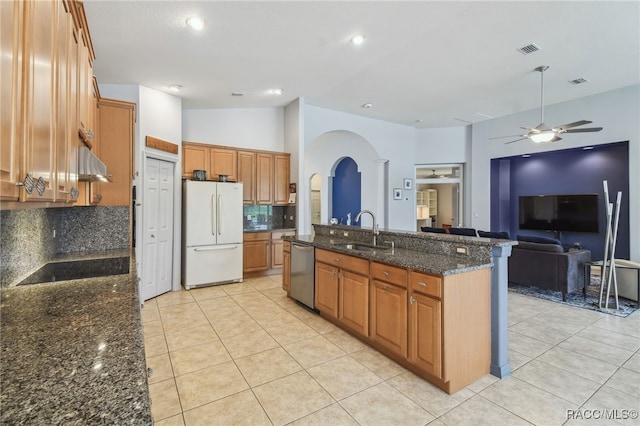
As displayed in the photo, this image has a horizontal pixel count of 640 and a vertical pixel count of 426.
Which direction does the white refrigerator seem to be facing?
toward the camera

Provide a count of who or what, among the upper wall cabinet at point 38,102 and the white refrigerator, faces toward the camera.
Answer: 1

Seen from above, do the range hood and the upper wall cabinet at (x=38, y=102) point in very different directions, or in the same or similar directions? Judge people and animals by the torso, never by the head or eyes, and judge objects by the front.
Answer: same or similar directions

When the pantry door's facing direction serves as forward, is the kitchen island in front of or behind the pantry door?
in front

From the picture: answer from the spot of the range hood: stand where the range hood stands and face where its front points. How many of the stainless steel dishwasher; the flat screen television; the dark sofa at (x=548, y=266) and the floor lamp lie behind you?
0

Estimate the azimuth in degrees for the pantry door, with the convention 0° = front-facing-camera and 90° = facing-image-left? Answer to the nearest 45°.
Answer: approximately 315°

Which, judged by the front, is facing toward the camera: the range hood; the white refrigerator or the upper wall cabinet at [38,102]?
the white refrigerator

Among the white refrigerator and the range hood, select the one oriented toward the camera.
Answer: the white refrigerator

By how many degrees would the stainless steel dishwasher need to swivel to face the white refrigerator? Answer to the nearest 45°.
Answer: approximately 90° to its right

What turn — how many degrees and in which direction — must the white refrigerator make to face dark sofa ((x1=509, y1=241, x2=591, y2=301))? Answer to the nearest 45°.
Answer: approximately 45° to its left

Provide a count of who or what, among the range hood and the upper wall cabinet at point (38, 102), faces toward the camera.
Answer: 0

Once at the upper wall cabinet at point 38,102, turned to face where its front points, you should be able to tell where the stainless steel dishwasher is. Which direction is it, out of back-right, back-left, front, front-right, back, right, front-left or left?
front-left

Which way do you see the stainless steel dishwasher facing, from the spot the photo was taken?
facing the viewer and to the left of the viewer

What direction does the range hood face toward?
to the viewer's right

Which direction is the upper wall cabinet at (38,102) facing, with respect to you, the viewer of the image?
facing to the right of the viewer
